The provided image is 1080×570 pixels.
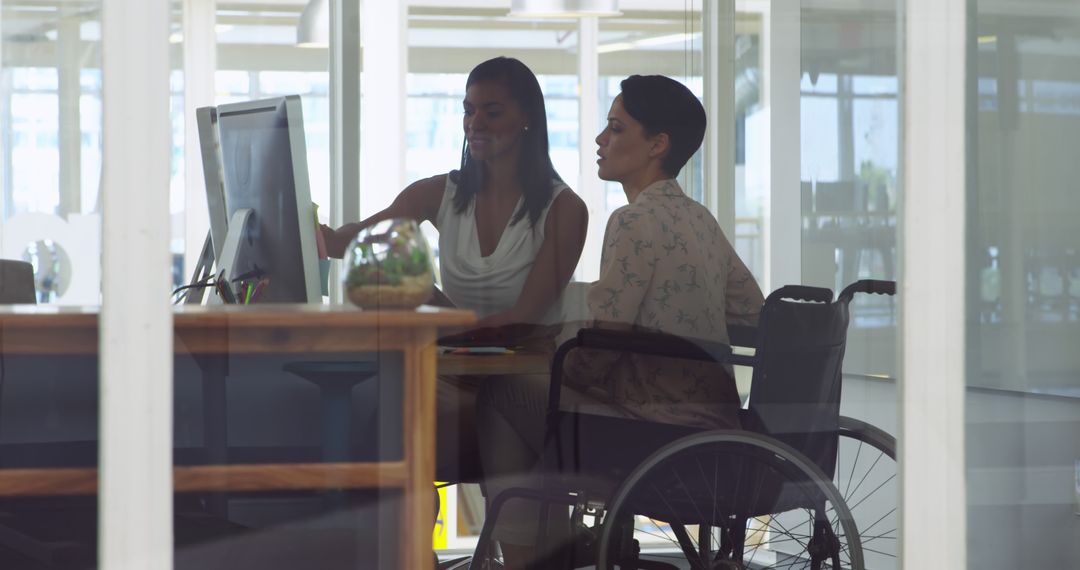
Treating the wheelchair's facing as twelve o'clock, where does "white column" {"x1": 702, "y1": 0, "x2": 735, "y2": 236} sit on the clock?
The white column is roughly at 3 o'clock from the wheelchair.

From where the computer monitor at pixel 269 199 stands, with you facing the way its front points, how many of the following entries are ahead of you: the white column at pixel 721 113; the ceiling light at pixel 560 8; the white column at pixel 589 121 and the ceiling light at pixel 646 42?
4

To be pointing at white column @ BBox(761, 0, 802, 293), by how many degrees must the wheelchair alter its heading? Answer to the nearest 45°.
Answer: approximately 90° to its right

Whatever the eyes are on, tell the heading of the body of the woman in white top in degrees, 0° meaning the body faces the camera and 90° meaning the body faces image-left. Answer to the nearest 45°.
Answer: approximately 45°

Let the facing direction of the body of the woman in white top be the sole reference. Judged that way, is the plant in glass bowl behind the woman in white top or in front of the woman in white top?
in front

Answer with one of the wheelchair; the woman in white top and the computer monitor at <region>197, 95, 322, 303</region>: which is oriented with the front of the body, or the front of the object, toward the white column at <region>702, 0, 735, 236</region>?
the computer monitor

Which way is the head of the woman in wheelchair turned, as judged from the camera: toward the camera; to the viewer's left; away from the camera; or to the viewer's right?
to the viewer's left

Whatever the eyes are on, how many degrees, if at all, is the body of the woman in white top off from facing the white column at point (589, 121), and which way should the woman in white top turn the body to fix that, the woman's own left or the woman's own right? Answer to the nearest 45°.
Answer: approximately 135° to the woman's own right

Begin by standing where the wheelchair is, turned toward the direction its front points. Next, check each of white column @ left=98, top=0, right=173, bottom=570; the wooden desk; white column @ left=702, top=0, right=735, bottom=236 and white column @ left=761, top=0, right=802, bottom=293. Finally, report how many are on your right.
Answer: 2

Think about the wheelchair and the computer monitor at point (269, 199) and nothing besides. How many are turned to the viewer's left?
1

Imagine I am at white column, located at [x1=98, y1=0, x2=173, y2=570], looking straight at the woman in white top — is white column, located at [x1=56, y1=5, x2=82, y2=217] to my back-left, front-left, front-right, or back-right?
front-left

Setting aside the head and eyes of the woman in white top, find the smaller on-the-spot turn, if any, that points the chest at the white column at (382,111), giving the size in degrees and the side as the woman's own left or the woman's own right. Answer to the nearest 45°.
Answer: approximately 135° to the woman's own right

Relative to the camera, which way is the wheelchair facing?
to the viewer's left

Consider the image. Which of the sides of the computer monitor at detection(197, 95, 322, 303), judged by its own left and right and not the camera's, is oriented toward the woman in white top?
front

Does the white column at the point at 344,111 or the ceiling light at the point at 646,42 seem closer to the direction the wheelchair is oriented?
the white column
